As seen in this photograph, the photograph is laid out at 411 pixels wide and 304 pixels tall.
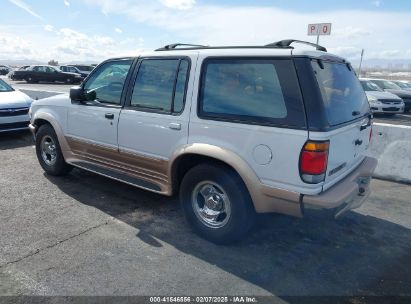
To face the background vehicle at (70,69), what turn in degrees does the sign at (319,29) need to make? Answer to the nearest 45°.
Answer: approximately 135° to its right

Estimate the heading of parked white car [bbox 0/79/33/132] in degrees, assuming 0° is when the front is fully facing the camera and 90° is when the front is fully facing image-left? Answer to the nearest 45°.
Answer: approximately 315°

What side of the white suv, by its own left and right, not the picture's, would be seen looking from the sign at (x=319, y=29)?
right

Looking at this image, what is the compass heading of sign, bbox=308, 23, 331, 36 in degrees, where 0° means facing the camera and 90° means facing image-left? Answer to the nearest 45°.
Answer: approximately 0°

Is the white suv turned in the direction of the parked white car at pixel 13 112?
yes

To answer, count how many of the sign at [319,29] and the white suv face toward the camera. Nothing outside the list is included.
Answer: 1

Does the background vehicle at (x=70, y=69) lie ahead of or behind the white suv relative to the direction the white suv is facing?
ahead

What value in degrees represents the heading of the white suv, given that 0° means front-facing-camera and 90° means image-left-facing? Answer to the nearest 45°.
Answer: approximately 135°

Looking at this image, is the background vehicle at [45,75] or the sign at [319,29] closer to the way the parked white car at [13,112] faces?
the sign

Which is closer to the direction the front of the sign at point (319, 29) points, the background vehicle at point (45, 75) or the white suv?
the white suv

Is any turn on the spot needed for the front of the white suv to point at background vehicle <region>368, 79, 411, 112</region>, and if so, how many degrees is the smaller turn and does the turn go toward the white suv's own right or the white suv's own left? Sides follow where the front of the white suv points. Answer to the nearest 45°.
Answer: approximately 90° to the white suv's own right
